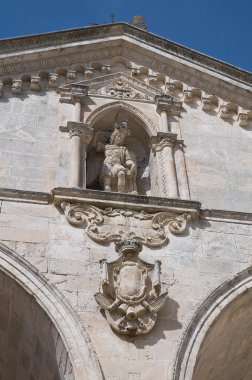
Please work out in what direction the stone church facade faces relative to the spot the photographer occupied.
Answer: facing the viewer
